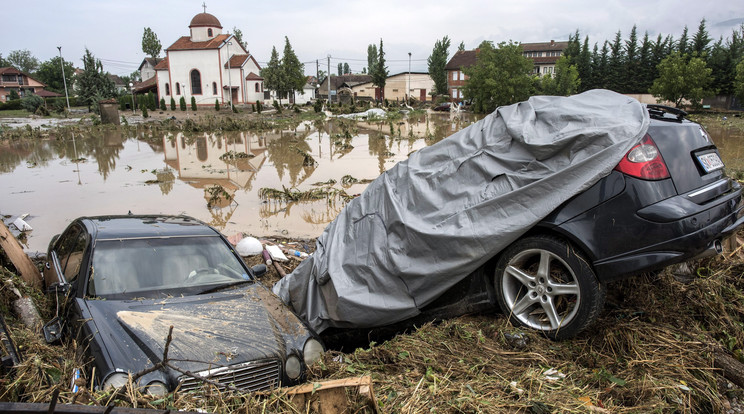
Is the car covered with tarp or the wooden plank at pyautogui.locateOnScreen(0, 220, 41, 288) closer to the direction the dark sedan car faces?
the car covered with tarp

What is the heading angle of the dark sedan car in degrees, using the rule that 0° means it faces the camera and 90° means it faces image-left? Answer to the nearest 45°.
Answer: approximately 315°

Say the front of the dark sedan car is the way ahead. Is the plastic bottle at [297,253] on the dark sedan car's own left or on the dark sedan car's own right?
on the dark sedan car's own left

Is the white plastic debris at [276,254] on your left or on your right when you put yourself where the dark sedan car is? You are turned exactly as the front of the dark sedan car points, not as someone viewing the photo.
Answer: on your left

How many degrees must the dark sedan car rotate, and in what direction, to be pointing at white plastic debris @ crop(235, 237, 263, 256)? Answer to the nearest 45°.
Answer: approximately 135° to its left
